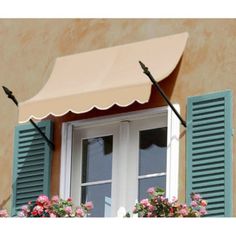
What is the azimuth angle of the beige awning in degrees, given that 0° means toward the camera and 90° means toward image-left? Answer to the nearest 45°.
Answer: approximately 45°

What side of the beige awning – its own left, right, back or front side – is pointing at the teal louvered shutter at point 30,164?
right
